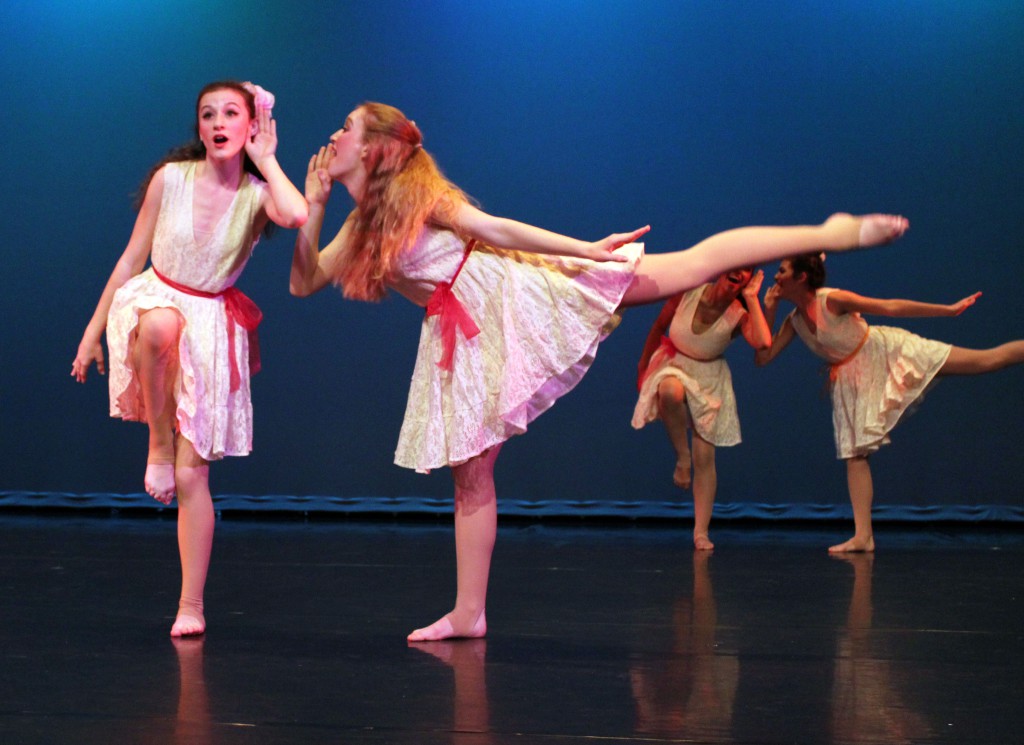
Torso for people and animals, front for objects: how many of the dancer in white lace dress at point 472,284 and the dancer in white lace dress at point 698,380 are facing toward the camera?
1

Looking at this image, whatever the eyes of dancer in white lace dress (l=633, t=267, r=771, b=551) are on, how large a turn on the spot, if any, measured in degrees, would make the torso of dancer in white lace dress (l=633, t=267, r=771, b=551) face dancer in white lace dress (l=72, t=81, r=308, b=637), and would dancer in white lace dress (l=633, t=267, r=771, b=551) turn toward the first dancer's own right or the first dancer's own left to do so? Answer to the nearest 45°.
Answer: approximately 45° to the first dancer's own right

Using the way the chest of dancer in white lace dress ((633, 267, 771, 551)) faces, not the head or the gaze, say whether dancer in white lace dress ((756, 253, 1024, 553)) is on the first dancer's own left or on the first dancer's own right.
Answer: on the first dancer's own left

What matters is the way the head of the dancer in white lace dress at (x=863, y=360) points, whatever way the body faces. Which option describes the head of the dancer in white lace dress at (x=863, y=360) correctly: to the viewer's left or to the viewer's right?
to the viewer's left

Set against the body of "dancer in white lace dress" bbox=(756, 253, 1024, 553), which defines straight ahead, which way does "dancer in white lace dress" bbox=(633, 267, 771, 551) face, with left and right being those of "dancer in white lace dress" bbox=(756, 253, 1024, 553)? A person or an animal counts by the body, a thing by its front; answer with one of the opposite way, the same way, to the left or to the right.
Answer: to the left

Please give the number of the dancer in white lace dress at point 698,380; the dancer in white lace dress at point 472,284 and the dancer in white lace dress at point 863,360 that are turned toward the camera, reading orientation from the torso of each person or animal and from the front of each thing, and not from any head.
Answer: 1

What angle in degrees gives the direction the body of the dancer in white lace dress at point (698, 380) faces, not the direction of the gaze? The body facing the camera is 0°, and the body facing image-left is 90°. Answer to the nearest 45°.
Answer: approximately 0°

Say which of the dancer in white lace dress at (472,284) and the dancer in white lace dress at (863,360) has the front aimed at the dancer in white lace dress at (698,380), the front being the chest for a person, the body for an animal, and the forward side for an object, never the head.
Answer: the dancer in white lace dress at (863,360)

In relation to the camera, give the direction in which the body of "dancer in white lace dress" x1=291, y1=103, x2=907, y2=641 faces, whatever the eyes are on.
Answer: to the viewer's left

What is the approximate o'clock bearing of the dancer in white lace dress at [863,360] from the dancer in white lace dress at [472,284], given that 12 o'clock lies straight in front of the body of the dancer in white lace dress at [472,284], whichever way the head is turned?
the dancer in white lace dress at [863,360] is roughly at 4 o'clock from the dancer in white lace dress at [472,284].

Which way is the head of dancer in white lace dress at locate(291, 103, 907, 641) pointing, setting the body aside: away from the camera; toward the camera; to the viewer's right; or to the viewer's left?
to the viewer's left

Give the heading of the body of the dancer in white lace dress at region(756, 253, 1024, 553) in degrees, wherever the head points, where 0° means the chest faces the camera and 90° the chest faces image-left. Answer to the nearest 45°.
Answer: approximately 90°

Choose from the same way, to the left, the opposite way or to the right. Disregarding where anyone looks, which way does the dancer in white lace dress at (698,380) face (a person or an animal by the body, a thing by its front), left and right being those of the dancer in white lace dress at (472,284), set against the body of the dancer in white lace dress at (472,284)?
to the left

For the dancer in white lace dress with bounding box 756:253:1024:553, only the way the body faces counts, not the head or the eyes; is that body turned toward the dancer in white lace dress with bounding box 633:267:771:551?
yes

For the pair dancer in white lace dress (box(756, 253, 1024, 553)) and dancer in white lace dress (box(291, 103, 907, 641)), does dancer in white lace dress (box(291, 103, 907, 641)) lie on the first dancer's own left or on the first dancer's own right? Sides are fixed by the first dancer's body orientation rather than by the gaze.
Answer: on the first dancer's own left
